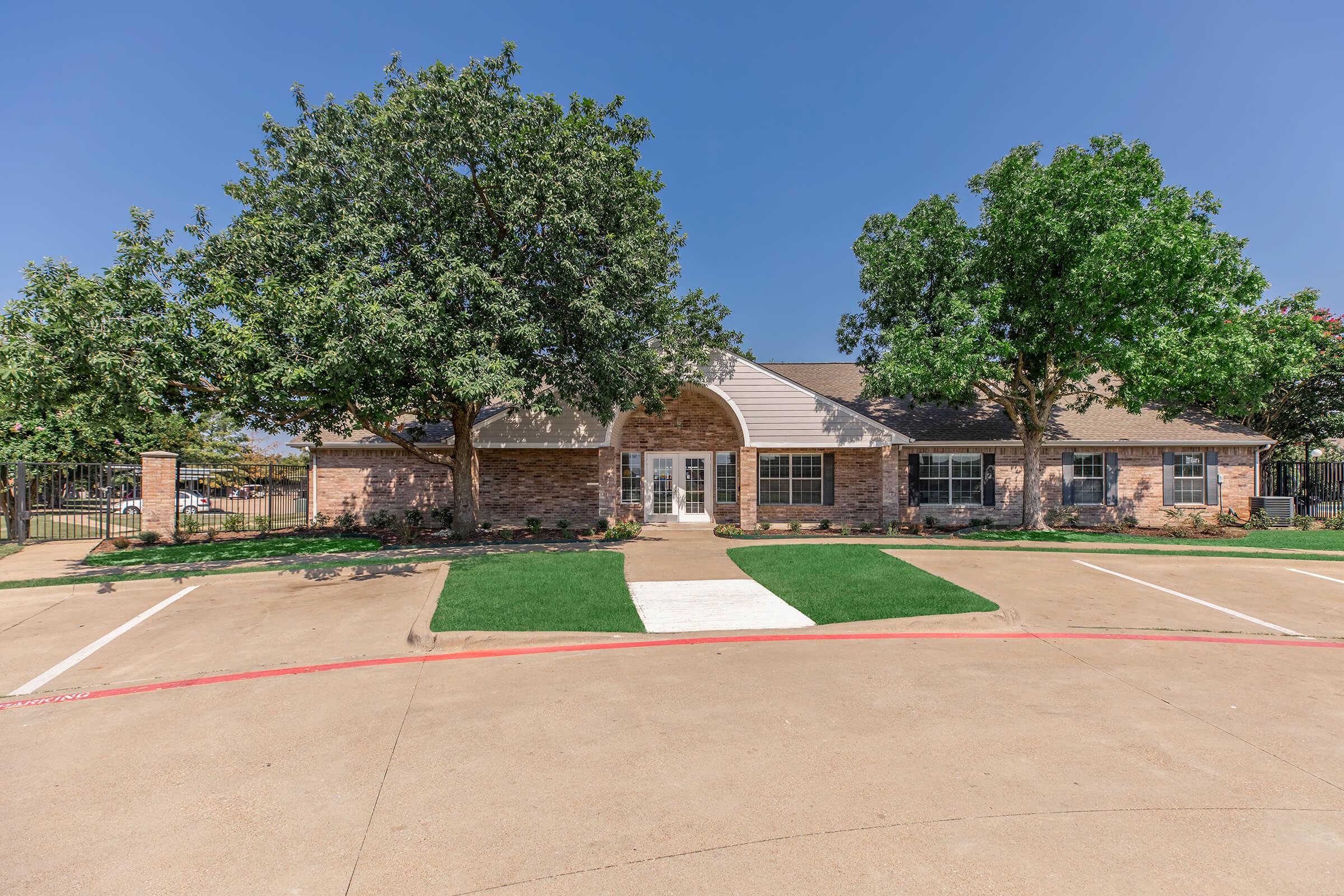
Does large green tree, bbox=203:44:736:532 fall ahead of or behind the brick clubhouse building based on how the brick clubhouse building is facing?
ahead

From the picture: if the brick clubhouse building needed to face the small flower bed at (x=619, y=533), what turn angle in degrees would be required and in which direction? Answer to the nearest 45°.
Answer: approximately 45° to its right

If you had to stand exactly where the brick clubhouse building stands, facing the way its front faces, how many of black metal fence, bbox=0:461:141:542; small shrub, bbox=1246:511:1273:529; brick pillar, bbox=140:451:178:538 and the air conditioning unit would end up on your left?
2

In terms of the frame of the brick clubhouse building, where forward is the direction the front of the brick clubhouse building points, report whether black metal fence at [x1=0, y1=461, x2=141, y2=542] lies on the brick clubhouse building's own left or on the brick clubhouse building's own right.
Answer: on the brick clubhouse building's own right

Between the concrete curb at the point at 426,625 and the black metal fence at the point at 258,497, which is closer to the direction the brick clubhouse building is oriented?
the concrete curb

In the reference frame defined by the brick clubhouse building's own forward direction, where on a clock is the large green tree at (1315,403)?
The large green tree is roughly at 8 o'clock from the brick clubhouse building.

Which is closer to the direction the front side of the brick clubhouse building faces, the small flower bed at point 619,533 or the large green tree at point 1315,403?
the small flower bed

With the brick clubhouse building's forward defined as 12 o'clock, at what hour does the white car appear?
The white car is roughly at 3 o'clock from the brick clubhouse building.

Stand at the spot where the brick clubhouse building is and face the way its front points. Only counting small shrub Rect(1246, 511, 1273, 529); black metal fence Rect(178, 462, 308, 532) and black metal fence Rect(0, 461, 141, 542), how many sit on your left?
1

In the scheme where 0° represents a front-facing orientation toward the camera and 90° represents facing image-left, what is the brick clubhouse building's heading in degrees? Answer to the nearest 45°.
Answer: approximately 0°

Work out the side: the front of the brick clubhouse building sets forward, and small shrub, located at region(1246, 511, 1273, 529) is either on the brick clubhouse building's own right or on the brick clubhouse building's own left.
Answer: on the brick clubhouse building's own left

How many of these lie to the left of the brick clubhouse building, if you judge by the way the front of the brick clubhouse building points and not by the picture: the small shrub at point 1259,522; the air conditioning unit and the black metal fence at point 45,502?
2

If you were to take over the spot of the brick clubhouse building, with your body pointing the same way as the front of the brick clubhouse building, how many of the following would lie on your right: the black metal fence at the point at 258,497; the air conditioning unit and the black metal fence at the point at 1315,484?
1

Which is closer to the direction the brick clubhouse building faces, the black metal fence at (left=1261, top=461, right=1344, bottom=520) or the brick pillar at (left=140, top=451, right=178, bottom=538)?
the brick pillar

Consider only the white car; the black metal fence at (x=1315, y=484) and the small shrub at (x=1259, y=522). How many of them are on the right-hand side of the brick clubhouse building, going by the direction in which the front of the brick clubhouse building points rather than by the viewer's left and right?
1
